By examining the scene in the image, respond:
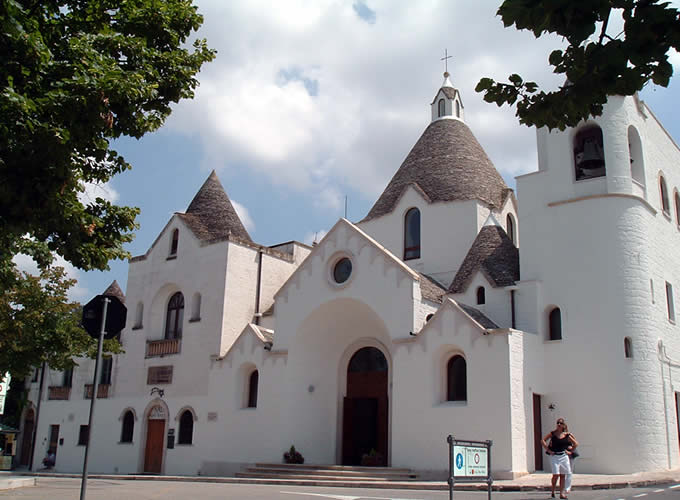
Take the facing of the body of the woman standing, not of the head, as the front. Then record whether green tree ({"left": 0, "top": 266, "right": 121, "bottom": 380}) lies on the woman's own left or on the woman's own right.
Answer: on the woman's own right

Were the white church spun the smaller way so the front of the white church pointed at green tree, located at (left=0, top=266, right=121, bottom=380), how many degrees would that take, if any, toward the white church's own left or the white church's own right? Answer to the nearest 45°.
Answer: approximately 45° to the white church's own right

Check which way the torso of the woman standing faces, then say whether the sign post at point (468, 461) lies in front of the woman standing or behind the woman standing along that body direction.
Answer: in front

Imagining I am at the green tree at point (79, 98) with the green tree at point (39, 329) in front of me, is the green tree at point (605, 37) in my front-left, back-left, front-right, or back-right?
back-right

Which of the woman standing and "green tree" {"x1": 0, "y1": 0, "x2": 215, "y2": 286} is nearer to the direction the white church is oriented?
the green tree

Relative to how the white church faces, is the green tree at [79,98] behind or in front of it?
in front

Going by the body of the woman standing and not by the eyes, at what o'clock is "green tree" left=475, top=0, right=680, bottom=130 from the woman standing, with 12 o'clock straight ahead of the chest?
The green tree is roughly at 12 o'clock from the woman standing.

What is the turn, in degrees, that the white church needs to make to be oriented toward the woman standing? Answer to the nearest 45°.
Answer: approximately 45° to its left

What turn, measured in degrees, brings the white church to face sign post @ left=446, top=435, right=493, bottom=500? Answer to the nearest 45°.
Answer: approximately 45° to its left

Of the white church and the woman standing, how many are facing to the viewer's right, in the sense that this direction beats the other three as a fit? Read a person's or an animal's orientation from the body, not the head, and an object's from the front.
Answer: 0

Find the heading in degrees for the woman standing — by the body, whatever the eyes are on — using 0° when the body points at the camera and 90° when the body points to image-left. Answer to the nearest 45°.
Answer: approximately 0°
